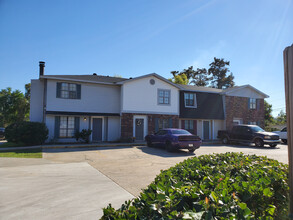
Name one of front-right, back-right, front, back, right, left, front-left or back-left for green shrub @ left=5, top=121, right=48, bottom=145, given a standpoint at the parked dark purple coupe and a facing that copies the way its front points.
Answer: front-left

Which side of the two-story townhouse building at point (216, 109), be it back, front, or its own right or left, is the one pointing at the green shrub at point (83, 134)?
right

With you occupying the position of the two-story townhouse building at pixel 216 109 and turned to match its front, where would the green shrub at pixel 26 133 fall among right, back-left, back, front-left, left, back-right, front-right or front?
right

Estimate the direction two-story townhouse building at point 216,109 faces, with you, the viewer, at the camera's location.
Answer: facing the viewer and to the right of the viewer

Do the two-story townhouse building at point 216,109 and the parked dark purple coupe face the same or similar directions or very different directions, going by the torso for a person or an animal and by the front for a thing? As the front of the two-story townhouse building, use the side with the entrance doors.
very different directions

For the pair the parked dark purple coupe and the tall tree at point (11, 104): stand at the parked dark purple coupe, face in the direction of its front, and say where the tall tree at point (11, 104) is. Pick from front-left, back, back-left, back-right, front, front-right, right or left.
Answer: front

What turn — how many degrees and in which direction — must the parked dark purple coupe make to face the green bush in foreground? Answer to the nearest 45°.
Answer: approximately 135° to its left

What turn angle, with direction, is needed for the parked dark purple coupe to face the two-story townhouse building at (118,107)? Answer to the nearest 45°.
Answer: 0° — it already faces it

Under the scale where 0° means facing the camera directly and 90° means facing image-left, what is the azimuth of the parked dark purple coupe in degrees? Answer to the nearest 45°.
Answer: approximately 135°

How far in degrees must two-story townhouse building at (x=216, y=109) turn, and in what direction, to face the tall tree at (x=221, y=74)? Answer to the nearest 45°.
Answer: approximately 135° to its left
